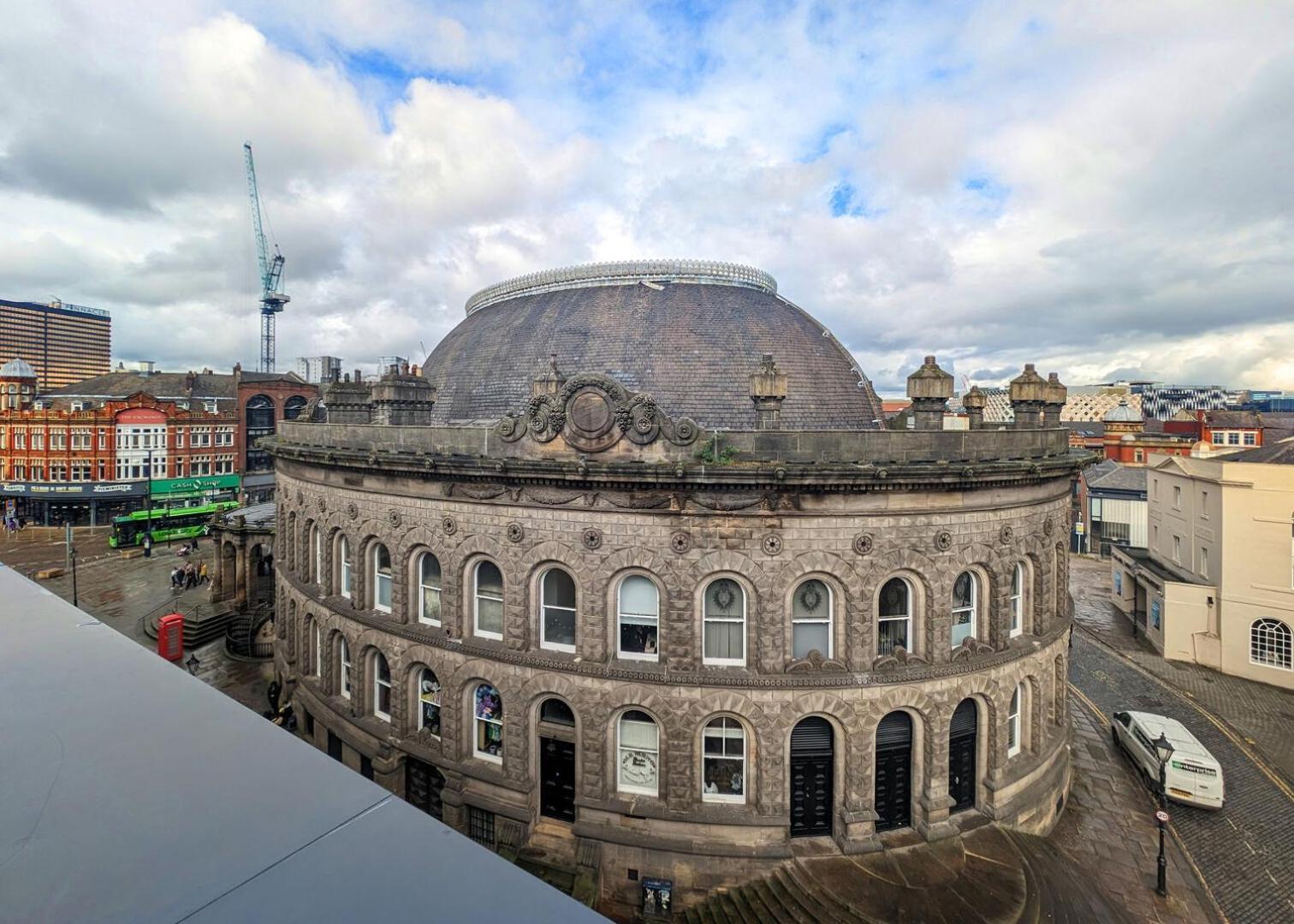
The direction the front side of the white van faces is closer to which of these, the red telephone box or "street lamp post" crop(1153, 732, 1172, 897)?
the red telephone box

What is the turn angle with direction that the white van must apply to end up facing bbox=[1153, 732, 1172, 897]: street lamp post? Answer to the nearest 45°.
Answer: approximately 135° to its left

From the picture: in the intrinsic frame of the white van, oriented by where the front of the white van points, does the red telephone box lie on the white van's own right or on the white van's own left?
on the white van's own left

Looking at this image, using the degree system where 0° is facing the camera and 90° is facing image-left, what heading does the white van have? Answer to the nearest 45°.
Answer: approximately 135°

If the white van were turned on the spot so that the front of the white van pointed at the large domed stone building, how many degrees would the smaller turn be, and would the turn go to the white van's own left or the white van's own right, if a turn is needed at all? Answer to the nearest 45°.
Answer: approximately 90° to the white van's own left
